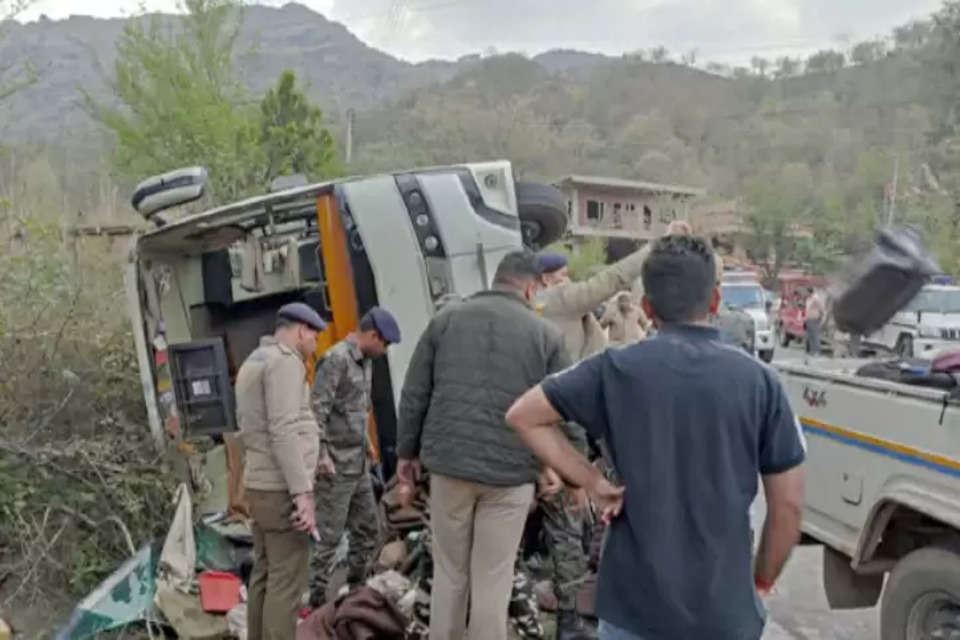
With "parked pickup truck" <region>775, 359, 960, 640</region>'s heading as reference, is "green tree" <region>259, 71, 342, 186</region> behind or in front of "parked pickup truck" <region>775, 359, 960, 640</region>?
behind

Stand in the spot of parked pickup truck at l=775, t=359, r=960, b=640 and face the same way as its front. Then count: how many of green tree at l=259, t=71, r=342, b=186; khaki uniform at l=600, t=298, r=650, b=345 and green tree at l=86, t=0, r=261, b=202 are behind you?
3

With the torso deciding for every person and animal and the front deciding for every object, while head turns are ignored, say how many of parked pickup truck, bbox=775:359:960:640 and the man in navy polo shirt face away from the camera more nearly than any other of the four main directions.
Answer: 1

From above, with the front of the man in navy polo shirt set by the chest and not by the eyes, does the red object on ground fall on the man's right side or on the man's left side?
on the man's left side

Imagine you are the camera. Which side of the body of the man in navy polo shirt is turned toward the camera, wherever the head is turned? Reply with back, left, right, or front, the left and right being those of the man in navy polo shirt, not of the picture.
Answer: back

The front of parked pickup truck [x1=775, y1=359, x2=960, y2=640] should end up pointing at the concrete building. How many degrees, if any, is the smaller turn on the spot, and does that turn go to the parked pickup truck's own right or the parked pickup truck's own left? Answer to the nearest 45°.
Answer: approximately 135° to the parked pickup truck's own left

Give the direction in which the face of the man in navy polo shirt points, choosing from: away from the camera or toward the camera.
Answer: away from the camera

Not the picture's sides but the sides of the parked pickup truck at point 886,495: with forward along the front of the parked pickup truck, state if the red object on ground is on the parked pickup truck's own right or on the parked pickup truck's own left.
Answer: on the parked pickup truck's own right

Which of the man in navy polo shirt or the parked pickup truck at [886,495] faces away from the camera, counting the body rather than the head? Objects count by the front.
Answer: the man in navy polo shirt

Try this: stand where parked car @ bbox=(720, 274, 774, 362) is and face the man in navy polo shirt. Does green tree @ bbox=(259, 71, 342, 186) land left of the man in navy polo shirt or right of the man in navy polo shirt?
right

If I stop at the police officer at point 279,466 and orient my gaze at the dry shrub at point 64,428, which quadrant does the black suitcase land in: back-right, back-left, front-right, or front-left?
back-right

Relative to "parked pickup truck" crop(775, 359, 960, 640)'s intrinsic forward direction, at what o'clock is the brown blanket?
The brown blanket is roughly at 4 o'clock from the parked pickup truck.
